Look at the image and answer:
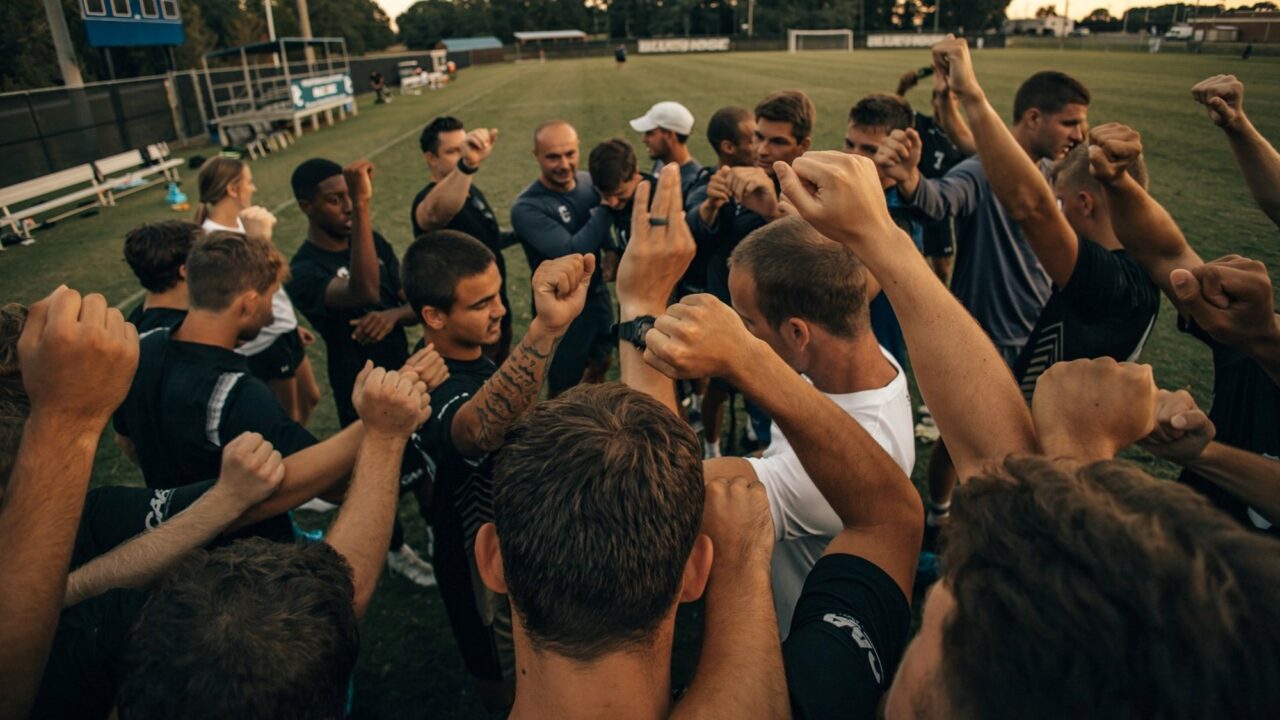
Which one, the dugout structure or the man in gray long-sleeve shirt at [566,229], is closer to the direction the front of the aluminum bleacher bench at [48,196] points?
the man in gray long-sleeve shirt

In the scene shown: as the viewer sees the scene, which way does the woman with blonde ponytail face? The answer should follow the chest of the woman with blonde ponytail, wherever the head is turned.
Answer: to the viewer's right

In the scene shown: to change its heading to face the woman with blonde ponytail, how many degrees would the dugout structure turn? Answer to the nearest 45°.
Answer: approximately 45° to its right

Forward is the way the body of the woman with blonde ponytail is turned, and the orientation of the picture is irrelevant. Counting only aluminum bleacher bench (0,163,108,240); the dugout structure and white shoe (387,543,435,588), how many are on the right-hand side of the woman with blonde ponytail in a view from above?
1

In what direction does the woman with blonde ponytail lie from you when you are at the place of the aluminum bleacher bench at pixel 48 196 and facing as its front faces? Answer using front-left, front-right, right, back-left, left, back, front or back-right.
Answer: front-right

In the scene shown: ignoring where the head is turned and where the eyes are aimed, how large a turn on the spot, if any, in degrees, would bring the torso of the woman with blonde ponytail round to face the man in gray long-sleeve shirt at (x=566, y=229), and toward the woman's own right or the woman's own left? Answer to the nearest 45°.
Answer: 0° — they already face them

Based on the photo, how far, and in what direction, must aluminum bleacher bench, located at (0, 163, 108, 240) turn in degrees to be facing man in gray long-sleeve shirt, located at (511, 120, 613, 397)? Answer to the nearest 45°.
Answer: approximately 45° to its right

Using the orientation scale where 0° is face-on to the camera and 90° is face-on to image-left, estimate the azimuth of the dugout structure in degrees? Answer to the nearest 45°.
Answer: approximately 315°

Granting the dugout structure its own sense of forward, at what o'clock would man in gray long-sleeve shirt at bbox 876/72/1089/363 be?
The man in gray long-sleeve shirt is roughly at 1 o'clock from the dugout structure.

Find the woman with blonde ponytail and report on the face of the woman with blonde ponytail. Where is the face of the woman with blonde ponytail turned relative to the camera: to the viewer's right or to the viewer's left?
to the viewer's right
